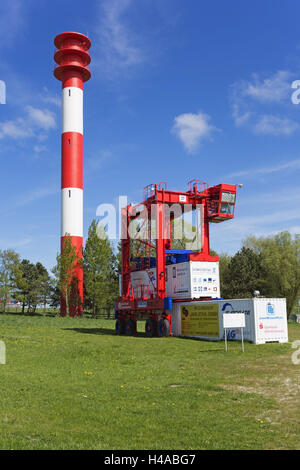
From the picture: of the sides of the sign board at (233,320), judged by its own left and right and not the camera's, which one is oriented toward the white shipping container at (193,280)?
back

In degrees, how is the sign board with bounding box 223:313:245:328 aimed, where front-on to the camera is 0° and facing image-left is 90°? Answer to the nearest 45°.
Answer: approximately 0°

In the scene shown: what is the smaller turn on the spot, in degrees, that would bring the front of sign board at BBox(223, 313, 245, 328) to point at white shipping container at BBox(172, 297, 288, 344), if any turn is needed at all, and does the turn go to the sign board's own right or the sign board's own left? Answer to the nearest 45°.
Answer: approximately 180°

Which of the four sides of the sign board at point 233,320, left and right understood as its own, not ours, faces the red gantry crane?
back
